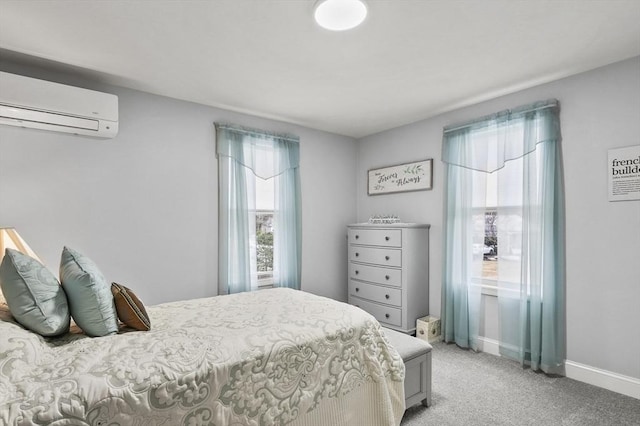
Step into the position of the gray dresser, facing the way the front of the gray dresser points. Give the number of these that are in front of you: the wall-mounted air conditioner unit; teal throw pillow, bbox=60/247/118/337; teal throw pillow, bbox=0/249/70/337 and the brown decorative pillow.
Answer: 4

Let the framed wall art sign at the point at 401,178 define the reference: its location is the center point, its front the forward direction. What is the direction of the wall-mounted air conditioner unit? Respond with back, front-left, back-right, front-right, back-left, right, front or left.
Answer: front

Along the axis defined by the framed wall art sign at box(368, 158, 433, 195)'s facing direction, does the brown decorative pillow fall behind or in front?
in front

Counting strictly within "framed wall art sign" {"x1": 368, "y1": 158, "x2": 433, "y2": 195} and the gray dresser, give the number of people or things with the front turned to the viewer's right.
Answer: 0

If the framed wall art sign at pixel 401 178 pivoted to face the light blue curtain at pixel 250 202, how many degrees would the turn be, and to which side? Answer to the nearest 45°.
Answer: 0° — it already faces it

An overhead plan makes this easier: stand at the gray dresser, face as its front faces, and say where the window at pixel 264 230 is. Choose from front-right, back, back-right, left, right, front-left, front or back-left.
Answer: front-right

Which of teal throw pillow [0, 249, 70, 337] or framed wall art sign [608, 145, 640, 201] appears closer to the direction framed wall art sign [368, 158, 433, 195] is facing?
the teal throw pillow

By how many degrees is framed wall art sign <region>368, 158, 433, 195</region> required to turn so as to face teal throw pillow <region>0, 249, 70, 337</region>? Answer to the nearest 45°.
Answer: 0° — it already faces it

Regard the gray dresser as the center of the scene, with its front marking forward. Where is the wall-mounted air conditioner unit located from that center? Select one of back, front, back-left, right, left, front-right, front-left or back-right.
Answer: front

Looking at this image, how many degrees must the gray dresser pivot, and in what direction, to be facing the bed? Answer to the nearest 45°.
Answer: approximately 45° to its left

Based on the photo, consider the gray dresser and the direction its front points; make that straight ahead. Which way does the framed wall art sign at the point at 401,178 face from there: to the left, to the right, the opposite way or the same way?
the same way

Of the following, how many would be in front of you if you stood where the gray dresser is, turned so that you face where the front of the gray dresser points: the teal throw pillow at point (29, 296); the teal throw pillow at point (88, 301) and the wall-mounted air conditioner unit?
3

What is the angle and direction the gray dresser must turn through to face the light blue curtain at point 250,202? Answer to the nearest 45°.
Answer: approximately 45° to its right

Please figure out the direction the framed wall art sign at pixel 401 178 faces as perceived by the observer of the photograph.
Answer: facing the viewer and to the left of the viewer

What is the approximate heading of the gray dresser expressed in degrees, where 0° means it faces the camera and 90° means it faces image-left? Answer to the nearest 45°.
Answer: approximately 45°

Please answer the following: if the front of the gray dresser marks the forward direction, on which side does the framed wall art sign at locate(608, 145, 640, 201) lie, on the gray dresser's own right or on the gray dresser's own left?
on the gray dresser's own left
